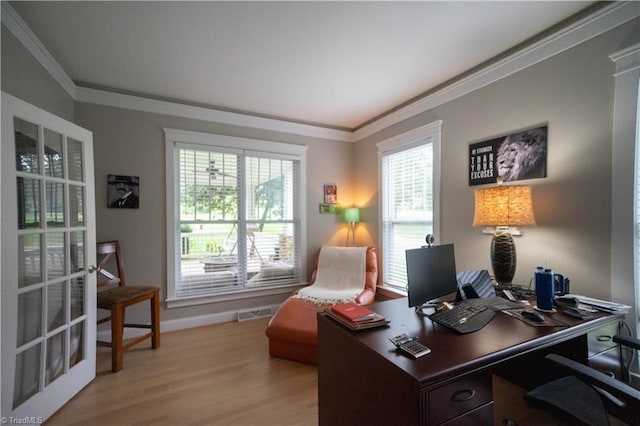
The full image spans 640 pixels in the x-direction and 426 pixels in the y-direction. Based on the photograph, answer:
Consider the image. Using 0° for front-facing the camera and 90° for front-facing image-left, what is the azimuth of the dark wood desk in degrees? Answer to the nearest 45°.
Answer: approximately 315°

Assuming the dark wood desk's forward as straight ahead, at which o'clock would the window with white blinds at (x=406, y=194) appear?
The window with white blinds is roughly at 7 o'clock from the dark wood desk.

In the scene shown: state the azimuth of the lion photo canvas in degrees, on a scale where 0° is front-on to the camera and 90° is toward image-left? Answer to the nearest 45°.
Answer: approximately 45°

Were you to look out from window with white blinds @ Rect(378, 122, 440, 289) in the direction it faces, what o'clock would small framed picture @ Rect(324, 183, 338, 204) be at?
The small framed picture is roughly at 2 o'clock from the window with white blinds.

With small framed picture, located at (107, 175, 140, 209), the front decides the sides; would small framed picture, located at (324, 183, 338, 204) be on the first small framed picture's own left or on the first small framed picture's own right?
on the first small framed picture's own left

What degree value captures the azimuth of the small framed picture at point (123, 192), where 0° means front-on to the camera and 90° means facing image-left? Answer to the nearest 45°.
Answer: approximately 0°

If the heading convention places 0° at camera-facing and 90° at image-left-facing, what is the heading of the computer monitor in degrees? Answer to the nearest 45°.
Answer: approximately 315°

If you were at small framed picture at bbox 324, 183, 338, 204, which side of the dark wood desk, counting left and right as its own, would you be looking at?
back
